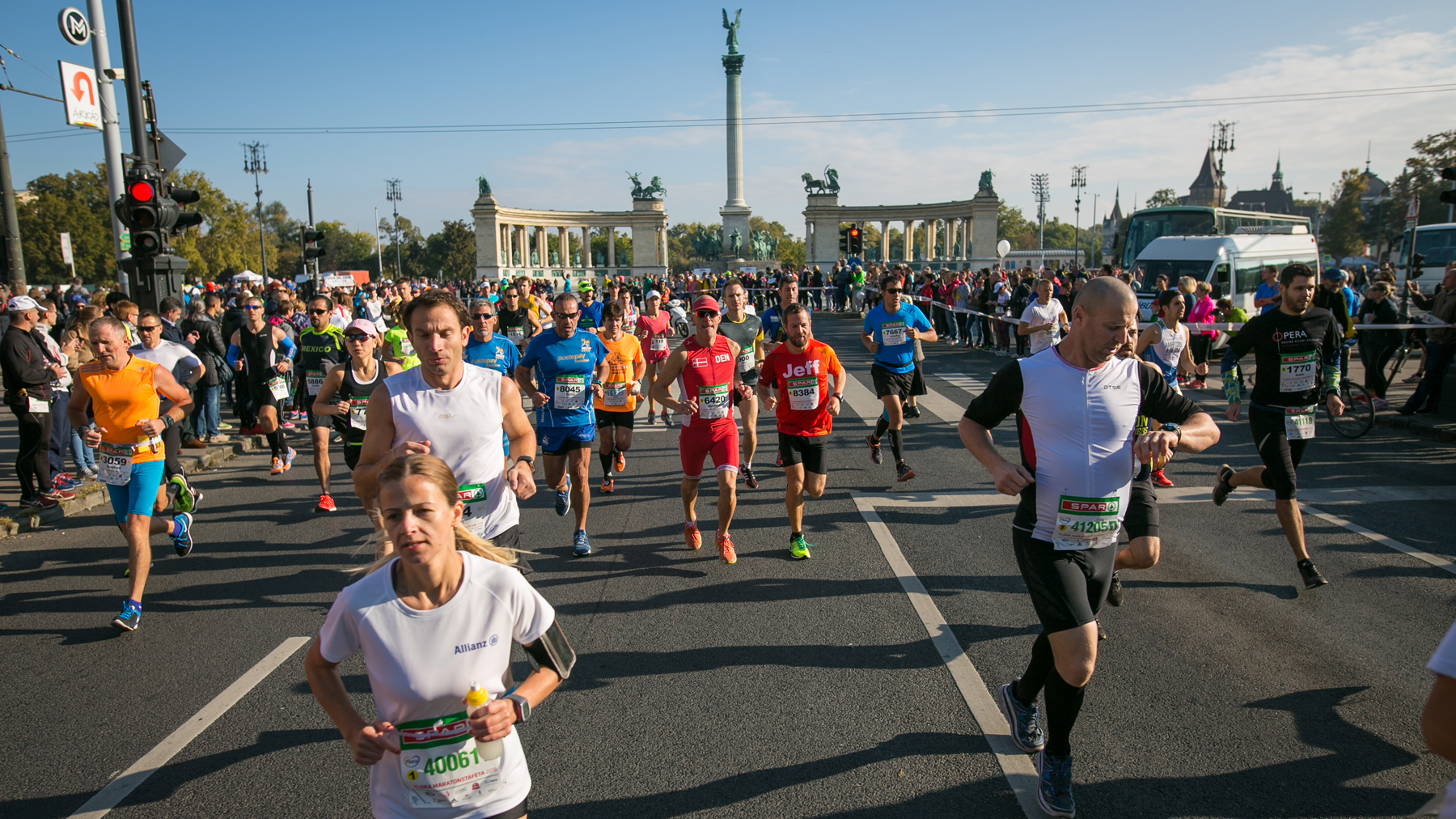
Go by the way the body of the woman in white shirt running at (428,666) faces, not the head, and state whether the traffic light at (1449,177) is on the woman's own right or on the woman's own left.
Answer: on the woman's own left

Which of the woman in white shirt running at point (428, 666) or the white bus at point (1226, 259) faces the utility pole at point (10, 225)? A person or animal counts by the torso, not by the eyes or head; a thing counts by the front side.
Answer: the white bus

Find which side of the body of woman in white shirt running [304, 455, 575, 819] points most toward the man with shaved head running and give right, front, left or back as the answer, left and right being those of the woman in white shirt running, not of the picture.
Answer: left

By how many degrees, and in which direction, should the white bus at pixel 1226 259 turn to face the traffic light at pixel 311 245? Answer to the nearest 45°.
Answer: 0° — it already faces it

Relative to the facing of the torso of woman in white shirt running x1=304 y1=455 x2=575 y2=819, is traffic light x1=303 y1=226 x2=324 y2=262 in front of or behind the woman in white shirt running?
behind

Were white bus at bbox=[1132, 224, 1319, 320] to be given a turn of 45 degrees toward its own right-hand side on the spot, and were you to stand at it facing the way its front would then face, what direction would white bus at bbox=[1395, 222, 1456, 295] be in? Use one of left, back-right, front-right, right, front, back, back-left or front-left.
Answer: back-right

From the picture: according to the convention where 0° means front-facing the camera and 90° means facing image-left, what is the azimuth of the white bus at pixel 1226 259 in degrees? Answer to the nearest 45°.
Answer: approximately 45°

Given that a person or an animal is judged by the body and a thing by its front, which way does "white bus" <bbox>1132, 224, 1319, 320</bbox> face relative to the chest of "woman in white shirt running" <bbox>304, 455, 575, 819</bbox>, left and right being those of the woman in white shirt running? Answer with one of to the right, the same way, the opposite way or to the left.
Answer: to the right

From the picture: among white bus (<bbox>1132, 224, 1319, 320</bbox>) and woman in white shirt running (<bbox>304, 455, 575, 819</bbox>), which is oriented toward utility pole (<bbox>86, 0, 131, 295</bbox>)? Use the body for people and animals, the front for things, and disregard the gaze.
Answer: the white bus

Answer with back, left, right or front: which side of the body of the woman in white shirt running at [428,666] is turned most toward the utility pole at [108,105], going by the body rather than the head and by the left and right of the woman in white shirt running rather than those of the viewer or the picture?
back

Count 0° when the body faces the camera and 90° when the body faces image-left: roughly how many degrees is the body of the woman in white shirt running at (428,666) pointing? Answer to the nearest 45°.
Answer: approximately 0°
